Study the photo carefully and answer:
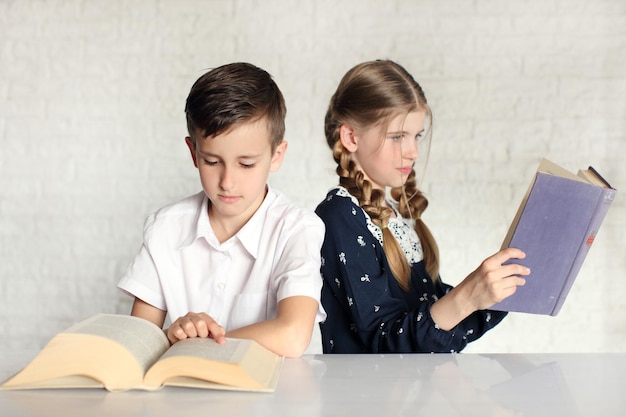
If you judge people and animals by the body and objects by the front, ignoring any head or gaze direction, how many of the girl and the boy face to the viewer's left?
0

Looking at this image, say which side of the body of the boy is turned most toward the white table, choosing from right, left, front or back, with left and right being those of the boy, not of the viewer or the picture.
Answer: front

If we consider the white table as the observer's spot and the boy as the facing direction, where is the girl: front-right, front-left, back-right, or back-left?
front-right

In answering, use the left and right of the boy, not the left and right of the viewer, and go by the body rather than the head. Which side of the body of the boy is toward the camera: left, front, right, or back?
front

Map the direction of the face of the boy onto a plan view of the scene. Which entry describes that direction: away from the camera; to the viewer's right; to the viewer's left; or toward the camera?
toward the camera
